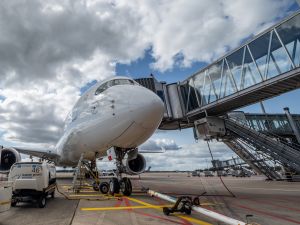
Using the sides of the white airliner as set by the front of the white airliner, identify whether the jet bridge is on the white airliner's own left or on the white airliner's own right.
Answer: on the white airliner's own left

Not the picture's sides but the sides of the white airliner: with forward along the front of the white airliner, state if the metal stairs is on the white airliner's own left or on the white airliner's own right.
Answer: on the white airliner's own left
